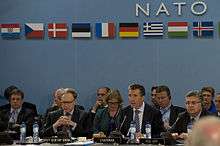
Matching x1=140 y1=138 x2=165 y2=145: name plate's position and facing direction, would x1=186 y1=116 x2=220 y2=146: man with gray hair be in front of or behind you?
in front

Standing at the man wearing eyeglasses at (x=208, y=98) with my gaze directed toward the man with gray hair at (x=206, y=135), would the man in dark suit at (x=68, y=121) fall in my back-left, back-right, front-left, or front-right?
front-right

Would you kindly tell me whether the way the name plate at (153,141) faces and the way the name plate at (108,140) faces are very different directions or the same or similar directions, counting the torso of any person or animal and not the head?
same or similar directions

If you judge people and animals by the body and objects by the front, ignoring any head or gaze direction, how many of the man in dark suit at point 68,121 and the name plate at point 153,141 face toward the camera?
2

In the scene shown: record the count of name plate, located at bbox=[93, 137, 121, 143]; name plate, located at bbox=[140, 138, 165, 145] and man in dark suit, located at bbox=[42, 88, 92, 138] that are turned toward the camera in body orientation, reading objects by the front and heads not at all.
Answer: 3

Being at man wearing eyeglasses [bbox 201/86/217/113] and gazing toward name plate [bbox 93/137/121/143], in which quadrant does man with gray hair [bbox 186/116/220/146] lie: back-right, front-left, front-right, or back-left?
front-left

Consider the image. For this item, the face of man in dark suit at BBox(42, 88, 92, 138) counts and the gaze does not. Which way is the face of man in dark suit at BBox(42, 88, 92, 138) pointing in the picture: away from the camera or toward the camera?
toward the camera

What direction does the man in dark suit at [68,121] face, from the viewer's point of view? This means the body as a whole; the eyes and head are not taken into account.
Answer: toward the camera

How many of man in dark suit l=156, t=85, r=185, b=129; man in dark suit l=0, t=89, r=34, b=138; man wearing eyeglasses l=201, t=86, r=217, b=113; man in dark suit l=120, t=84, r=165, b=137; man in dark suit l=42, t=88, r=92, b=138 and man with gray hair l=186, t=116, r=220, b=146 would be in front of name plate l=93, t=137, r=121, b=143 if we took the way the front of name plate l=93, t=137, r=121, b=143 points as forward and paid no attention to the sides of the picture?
1

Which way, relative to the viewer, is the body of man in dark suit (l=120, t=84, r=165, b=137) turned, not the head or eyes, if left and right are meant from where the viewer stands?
facing the viewer and to the left of the viewer

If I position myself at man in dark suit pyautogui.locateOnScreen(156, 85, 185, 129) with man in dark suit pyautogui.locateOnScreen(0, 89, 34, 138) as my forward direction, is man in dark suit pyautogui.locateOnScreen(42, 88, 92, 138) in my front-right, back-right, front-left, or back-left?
front-left

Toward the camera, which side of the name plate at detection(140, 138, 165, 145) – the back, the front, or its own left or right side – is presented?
front

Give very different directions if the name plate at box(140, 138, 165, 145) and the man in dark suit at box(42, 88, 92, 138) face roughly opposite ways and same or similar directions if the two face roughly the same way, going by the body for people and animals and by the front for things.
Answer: same or similar directions
